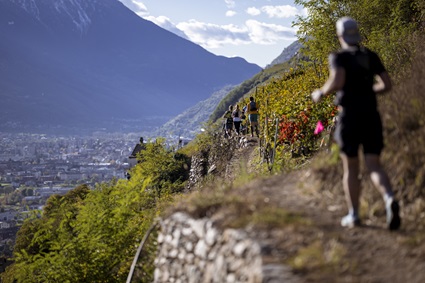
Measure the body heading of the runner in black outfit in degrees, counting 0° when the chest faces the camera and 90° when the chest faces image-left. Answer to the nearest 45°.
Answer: approximately 135°

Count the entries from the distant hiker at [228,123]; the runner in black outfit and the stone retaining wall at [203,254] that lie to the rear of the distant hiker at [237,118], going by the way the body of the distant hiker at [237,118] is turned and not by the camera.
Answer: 2

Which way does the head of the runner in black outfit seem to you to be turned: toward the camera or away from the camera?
away from the camera

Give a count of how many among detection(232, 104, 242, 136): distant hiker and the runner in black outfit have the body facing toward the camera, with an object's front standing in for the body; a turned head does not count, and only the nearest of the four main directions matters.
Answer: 0

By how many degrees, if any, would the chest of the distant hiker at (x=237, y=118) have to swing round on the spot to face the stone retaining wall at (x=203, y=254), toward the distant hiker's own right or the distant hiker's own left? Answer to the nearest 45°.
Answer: approximately 180°

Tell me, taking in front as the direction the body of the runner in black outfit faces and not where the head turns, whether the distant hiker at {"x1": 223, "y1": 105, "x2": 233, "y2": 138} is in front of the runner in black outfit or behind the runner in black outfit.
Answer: in front

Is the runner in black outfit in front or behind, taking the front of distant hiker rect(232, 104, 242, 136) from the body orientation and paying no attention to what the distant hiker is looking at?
behind

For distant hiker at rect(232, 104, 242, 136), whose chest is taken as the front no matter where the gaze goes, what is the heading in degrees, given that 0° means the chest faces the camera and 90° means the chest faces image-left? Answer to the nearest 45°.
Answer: approximately 180°

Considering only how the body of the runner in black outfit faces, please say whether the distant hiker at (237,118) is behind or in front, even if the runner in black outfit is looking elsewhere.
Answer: in front
